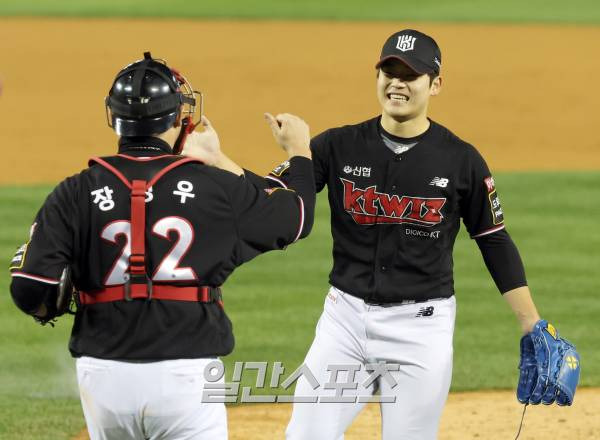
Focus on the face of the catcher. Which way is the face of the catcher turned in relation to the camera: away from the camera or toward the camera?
away from the camera

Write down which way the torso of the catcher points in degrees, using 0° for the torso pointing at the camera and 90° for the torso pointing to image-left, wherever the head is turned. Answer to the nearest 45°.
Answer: approximately 180°
